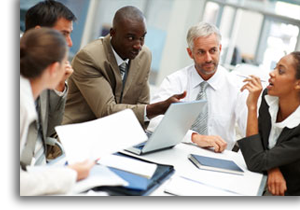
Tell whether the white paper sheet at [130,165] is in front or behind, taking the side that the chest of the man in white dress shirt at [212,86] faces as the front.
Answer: in front

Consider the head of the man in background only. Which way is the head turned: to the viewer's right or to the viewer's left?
to the viewer's right

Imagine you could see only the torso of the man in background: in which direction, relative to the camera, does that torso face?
to the viewer's right

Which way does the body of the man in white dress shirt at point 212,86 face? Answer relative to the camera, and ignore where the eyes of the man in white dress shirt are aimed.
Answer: toward the camera

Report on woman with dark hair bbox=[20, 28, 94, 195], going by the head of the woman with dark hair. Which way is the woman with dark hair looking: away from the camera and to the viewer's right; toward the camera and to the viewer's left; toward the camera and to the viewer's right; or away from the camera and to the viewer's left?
away from the camera and to the viewer's right

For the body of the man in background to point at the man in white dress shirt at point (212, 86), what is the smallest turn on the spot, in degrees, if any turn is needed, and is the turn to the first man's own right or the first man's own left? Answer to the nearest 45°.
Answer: approximately 45° to the first man's own left

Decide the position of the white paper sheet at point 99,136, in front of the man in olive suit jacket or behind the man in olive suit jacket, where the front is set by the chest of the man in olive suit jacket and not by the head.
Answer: in front

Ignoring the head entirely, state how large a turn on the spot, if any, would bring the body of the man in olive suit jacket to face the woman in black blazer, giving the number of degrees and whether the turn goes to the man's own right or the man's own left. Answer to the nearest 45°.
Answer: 0° — they already face them

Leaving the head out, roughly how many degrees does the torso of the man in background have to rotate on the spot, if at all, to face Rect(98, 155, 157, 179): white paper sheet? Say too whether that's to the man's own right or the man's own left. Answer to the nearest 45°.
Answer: approximately 45° to the man's own right

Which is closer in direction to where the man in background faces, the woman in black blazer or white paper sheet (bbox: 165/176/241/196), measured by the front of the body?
the woman in black blazer

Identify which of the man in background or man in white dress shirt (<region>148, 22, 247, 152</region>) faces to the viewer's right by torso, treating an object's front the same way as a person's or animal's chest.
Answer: the man in background

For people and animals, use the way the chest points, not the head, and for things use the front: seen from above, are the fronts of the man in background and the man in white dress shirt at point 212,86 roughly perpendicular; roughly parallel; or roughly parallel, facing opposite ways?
roughly perpendicular

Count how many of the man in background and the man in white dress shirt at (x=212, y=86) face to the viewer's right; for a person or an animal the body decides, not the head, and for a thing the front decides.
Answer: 1

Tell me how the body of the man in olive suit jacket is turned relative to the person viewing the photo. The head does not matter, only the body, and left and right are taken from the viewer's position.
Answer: facing the viewer and to the right of the viewer

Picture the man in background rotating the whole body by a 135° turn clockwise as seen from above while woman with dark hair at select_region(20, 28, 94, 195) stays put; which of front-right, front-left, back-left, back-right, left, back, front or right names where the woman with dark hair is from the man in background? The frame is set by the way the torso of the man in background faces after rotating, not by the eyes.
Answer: front-left
